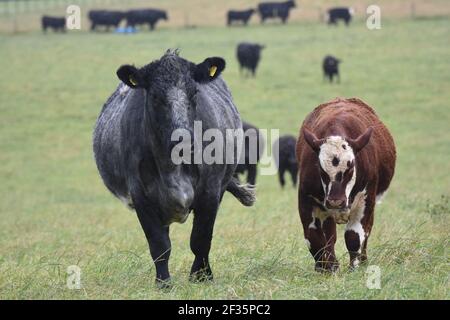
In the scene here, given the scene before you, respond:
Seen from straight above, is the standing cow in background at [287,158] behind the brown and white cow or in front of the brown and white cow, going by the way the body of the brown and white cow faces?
behind

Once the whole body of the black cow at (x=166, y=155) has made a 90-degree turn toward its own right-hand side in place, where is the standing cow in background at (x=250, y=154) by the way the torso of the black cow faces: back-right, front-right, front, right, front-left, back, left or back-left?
right

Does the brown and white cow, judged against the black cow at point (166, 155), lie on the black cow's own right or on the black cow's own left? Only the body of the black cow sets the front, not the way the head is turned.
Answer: on the black cow's own left

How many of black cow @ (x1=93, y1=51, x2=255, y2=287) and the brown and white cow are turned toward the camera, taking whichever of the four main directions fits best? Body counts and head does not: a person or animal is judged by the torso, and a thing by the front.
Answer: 2

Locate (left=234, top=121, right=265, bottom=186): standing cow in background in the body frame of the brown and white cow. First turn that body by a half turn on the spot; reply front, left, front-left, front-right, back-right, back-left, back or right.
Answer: front

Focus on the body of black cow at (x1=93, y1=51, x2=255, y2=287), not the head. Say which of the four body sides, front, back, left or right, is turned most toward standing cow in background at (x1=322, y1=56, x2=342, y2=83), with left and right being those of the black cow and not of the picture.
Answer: back

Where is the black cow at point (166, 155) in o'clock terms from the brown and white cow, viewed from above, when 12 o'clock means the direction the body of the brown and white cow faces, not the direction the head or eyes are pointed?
The black cow is roughly at 2 o'clock from the brown and white cow.

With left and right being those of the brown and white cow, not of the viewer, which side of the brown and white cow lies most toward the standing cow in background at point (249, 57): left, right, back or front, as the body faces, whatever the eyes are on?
back

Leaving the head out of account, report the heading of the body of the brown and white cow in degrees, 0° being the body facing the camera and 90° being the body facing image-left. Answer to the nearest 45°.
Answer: approximately 0°

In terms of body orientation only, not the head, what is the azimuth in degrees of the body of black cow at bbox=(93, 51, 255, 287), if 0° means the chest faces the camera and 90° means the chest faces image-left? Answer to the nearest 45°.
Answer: approximately 0°

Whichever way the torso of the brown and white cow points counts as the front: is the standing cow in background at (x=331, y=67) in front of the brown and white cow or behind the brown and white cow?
behind
